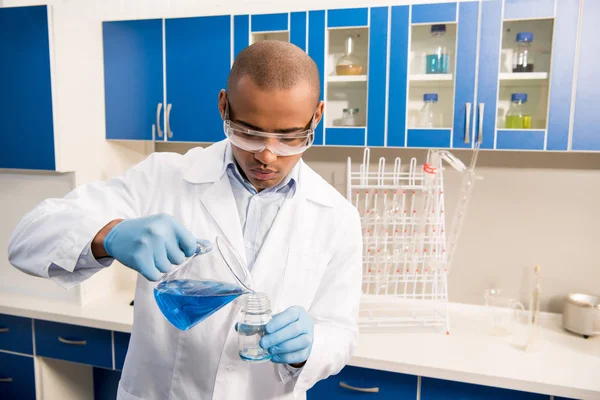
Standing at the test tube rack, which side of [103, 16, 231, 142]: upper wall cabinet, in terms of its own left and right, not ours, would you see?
left

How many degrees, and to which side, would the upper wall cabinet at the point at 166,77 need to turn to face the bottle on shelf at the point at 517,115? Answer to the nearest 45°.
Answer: approximately 45° to its left

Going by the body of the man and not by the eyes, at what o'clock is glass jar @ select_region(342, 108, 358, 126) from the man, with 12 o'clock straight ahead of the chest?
The glass jar is roughly at 7 o'clock from the man.

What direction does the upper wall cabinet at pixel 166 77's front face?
toward the camera

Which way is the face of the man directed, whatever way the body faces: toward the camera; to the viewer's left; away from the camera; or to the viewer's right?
toward the camera

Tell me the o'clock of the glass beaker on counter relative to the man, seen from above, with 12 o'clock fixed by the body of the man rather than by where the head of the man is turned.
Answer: The glass beaker on counter is roughly at 8 o'clock from the man.

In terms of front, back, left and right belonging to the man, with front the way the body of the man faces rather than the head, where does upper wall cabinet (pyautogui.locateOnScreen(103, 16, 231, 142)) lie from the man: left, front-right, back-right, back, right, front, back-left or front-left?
back

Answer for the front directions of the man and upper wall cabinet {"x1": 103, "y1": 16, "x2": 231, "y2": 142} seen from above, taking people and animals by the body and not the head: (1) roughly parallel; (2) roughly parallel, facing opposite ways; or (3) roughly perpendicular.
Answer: roughly parallel

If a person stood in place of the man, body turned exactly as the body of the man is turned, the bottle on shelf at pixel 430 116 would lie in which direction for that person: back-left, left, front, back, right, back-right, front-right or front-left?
back-left

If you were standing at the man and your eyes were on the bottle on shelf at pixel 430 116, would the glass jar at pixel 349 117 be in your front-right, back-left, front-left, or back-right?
front-left

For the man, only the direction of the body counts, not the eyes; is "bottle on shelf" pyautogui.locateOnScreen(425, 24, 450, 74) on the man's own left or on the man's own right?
on the man's own left

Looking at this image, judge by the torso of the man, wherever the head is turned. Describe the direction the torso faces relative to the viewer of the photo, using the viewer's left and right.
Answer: facing the viewer

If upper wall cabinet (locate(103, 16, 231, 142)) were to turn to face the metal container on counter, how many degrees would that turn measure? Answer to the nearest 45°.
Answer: approximately 45° to its left

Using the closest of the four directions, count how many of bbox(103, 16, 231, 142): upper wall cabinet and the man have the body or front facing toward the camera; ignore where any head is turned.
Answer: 2
